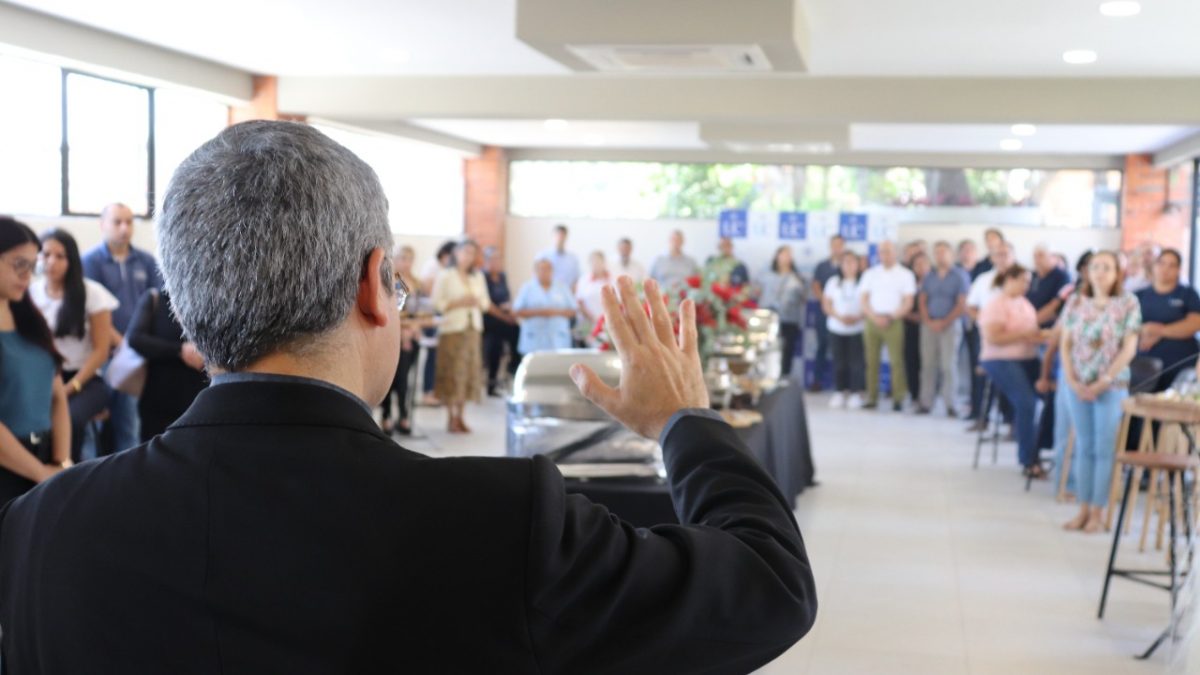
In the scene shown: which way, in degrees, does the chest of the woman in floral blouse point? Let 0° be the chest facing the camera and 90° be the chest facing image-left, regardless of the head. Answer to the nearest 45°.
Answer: approximately 45°

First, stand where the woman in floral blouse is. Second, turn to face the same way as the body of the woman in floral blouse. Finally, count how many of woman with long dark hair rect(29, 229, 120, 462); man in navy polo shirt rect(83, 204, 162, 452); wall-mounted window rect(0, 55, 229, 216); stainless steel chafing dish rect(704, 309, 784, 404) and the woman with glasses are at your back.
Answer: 0

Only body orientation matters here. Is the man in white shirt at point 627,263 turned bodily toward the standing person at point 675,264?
no

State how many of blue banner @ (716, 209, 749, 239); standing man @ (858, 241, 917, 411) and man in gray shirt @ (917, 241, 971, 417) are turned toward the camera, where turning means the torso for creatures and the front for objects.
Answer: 3

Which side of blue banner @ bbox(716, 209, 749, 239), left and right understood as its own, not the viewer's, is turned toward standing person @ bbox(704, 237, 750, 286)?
front

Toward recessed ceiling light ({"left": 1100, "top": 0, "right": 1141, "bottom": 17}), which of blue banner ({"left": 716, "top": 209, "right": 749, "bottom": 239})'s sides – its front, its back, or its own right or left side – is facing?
front

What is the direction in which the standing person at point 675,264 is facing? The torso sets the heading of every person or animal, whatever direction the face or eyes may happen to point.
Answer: toward the camera

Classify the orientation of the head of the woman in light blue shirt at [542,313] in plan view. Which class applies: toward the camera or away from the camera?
toward the camera

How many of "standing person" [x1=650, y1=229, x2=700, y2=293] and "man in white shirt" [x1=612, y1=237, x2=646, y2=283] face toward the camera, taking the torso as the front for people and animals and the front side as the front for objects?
2

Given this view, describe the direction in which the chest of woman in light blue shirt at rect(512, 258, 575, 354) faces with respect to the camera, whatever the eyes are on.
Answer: toward the camera

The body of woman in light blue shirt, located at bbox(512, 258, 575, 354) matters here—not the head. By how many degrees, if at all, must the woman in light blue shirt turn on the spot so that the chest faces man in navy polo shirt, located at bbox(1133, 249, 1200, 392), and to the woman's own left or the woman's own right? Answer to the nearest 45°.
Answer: approximately 45° to the woman's own left

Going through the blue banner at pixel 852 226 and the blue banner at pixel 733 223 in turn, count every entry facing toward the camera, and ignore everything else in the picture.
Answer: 2

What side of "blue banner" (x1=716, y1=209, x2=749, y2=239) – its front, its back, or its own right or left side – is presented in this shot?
front

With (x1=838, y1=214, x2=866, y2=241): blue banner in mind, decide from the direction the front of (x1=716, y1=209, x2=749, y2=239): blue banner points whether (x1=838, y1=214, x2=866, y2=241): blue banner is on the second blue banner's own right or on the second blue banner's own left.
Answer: on the second blue banner's own left

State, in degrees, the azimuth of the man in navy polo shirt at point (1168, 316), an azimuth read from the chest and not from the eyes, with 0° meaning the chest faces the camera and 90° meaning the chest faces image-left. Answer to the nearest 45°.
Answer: approximately 45°
